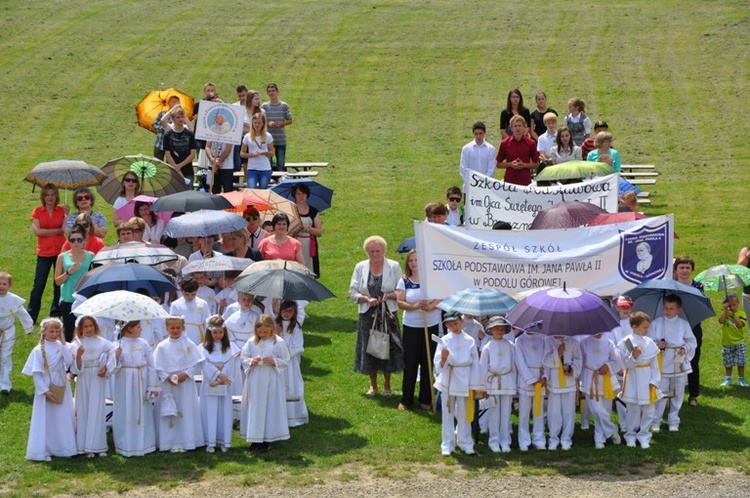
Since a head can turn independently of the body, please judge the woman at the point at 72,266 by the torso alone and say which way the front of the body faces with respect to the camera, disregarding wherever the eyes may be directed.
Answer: toward the camera

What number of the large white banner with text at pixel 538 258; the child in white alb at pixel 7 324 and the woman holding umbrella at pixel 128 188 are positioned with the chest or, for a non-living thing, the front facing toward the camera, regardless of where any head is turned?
3

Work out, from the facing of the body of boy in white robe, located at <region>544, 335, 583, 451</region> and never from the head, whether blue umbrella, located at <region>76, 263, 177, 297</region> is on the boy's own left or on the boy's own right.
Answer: on the boy's own right

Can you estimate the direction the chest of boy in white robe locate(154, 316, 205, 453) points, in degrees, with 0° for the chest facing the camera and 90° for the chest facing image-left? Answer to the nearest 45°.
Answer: approximately 0°

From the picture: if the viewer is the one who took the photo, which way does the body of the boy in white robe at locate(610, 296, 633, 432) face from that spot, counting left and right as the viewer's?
facing the viewer

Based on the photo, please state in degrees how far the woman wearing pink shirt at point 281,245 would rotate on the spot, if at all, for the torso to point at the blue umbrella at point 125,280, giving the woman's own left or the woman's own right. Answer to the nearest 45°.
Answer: approximately 45° to the woman's own right

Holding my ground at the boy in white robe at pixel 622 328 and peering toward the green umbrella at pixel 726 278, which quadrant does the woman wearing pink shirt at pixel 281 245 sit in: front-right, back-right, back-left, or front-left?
back-left

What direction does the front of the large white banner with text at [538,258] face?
toward the camera

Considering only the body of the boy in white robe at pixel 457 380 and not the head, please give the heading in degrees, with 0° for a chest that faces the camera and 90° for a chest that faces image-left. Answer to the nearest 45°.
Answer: approximately 0°

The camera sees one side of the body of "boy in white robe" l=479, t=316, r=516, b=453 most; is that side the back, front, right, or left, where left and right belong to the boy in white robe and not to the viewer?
front

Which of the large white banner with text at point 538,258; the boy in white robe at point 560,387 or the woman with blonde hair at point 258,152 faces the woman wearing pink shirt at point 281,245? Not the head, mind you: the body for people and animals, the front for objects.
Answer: the woman with blonde hair

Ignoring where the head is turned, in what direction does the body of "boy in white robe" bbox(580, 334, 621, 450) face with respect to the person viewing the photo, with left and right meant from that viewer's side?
facing the viewer
